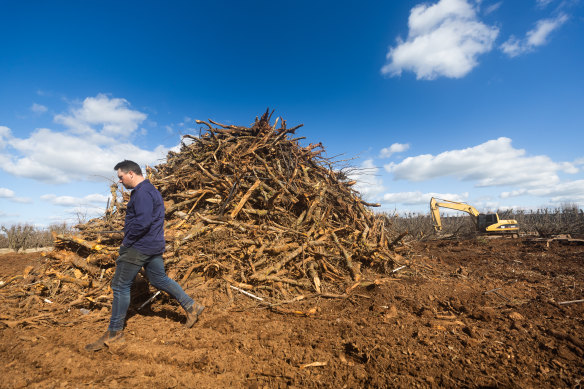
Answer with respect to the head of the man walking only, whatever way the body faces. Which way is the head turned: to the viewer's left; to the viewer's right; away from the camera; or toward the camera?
to the viewer's left

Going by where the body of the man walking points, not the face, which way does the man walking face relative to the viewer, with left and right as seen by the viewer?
facing to the left of the viewer
